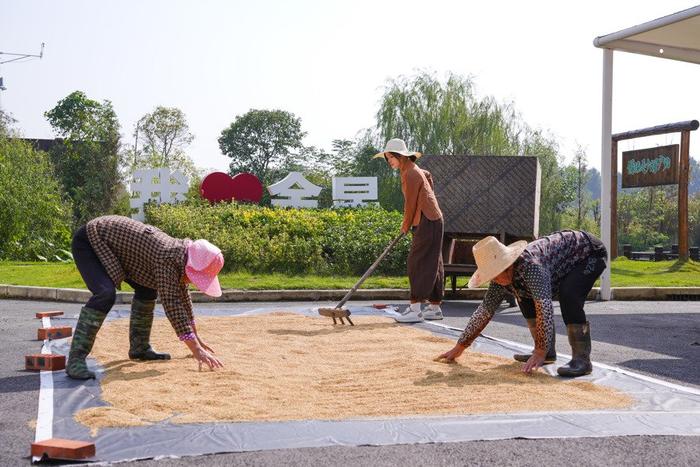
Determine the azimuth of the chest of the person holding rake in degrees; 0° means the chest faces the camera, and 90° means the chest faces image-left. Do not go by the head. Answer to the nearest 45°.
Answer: approximately 90°

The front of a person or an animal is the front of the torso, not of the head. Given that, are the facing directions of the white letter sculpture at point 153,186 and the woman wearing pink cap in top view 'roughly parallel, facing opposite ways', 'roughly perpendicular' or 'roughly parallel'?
roughly perpendicular

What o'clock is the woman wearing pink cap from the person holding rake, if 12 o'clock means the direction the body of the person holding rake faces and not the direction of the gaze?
The woman wearing pink cap is roughly at 10 o'clock from the person holding rake.

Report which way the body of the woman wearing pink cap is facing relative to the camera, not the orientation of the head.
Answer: to the viewer's right

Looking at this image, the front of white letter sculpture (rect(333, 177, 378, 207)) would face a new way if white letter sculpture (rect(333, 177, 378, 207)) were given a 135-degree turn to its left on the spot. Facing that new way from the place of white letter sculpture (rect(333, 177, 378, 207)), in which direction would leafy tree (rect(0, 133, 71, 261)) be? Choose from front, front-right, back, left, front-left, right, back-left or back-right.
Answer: back-left

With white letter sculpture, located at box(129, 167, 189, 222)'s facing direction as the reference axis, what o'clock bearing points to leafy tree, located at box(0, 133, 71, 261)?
The leafy tree is roughly at 3 o'clock from the white letter sculpture.

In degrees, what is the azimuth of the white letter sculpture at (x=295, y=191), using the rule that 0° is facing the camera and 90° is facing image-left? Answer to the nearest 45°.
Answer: approximately 0°

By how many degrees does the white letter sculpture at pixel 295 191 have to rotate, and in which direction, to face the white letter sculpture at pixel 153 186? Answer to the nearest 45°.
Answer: approximately 90° to its right

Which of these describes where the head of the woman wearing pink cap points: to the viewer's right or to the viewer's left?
to the viewer's right
